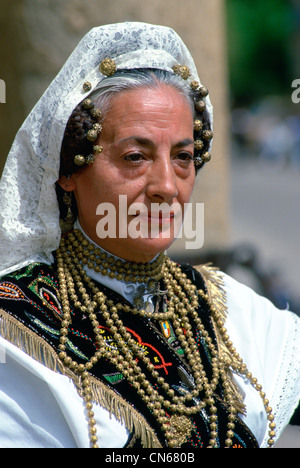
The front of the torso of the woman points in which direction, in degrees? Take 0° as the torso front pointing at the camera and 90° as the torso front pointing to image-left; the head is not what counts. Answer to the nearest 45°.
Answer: approximately 315°

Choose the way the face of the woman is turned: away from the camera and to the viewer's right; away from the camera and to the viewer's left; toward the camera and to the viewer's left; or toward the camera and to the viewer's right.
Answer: toward the camera and to the viewer's right
